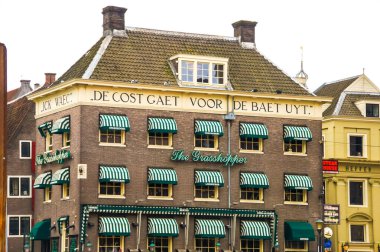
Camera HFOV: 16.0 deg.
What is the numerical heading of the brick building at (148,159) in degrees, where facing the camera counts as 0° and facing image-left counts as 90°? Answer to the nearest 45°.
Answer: approximately 0°
